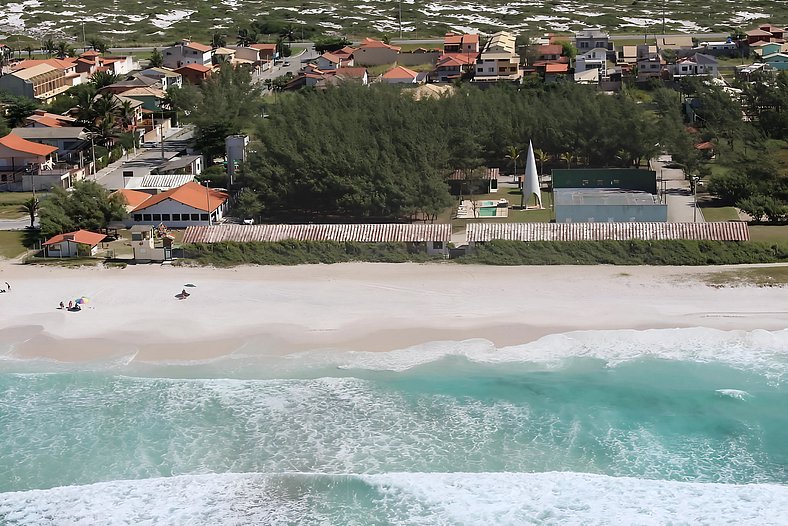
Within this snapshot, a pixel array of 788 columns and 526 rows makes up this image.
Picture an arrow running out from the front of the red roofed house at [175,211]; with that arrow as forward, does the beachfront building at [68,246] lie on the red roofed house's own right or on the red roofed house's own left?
on the red roofed house's own right

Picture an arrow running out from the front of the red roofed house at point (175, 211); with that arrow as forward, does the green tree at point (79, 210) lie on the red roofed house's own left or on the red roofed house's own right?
on the red roofed house's own right

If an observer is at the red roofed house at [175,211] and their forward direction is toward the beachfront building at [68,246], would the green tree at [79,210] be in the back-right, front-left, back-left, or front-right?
front-right

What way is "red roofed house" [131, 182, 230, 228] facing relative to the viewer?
toward the camera

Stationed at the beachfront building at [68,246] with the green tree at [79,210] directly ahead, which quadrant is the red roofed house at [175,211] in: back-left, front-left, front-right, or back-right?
front-right

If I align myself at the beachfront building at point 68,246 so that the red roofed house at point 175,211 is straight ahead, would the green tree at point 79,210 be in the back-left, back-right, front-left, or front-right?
front-left

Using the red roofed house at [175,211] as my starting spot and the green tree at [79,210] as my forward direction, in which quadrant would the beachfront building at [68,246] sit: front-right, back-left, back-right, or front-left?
front-left
